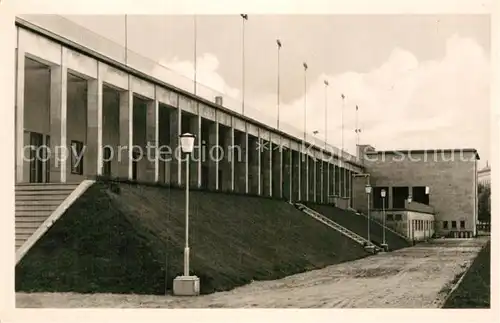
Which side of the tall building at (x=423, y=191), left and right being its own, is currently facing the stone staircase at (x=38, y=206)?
front

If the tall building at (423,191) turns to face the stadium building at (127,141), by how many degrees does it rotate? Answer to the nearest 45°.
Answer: approximately 45° to its right

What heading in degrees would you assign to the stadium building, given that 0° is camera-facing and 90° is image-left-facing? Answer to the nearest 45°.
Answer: approximately 315°

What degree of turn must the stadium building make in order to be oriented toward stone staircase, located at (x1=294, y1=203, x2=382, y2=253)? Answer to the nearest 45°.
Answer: approximately 90° to its left

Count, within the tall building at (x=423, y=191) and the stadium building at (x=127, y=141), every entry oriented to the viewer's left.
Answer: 0

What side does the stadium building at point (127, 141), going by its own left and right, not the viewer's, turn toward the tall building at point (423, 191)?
left
